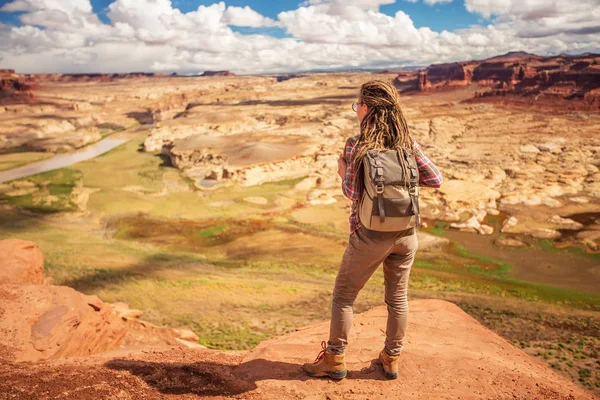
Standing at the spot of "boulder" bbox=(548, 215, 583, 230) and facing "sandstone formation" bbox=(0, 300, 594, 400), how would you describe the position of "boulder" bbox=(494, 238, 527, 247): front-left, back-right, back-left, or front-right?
front-right

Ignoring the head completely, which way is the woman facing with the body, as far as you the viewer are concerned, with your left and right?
facing away from the viewer and to the left of the viewer

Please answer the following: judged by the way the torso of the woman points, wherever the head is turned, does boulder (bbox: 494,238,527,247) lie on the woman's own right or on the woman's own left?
on the woman's own right

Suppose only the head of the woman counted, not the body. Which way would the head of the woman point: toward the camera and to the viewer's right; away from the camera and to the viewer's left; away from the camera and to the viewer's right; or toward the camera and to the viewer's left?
away from the camera and to the viewer's left

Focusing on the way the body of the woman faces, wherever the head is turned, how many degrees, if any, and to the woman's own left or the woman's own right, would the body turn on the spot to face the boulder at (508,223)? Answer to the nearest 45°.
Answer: approximately 45° to the woman's own right
